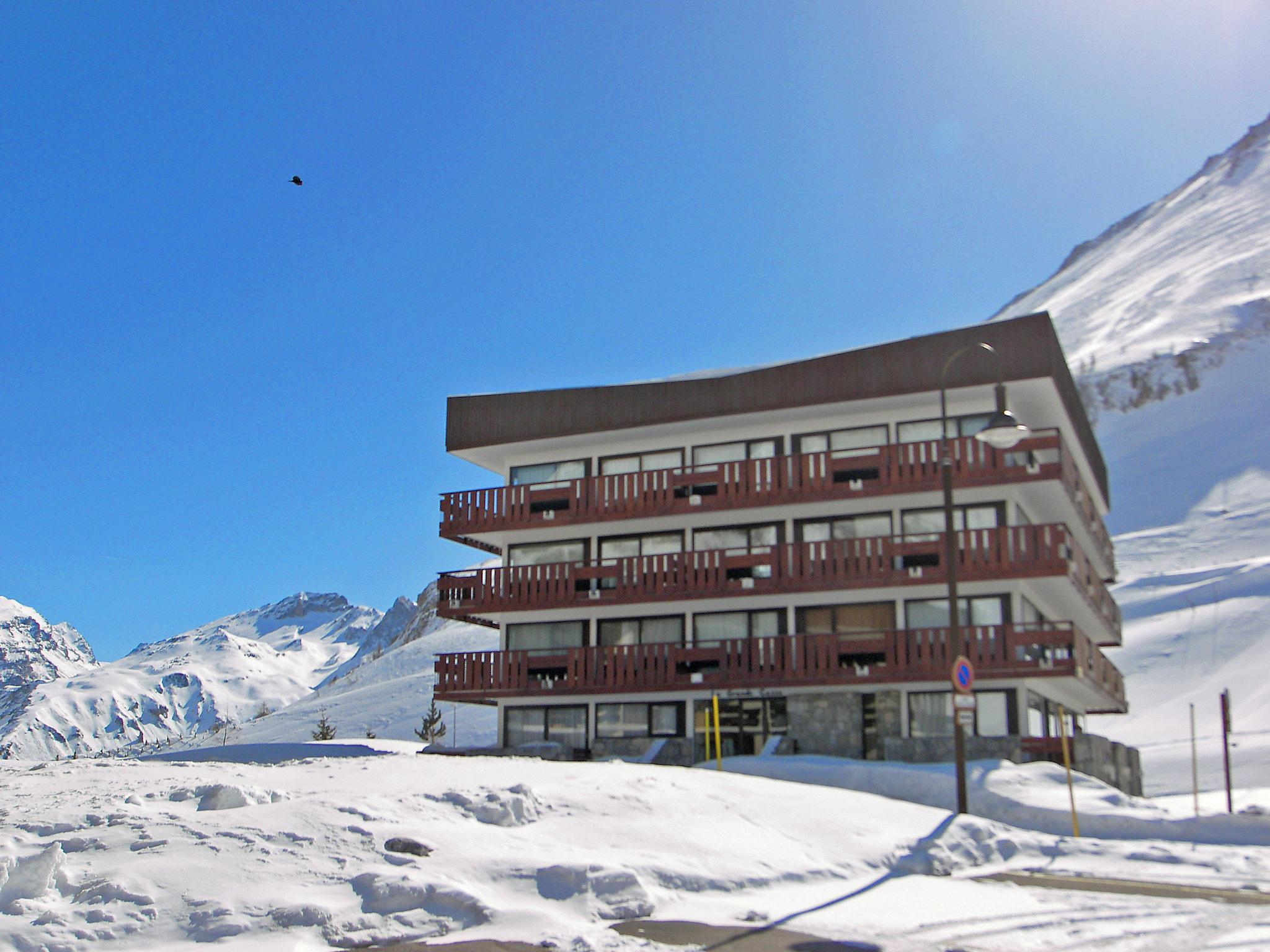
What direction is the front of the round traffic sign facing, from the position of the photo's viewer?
facing the viewer and to the right of the viewer

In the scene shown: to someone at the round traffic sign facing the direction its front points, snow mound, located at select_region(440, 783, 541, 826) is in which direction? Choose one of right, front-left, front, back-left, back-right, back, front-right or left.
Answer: right

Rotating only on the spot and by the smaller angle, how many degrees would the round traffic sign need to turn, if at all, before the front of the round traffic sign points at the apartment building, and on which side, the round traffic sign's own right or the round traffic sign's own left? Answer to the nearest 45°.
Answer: approximately 135° to the round traffic sign's own left

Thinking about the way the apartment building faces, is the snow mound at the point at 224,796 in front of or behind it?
in front

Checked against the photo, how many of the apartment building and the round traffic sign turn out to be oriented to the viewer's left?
0

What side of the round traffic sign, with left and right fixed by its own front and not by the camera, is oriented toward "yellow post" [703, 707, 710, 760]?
back

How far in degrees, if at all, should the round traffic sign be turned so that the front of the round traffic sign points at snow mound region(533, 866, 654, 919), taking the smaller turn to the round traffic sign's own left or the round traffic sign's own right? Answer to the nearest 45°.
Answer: approximately 45° to the round traffic sign's own right

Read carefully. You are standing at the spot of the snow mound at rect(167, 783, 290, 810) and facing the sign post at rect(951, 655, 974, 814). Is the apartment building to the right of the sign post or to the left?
left

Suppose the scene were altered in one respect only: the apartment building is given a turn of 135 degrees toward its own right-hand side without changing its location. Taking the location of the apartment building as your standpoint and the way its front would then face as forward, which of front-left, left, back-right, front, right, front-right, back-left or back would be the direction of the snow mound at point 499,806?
back-left

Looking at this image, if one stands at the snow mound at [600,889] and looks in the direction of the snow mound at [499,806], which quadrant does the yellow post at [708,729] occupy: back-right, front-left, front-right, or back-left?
front-right

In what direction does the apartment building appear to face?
toward the camera

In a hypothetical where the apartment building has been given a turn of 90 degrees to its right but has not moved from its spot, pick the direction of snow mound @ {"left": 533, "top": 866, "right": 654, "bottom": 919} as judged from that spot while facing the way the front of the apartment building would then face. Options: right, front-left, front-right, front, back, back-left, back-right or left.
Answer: left

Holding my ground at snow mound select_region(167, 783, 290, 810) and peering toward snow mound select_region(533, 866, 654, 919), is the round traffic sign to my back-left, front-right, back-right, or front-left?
front-left

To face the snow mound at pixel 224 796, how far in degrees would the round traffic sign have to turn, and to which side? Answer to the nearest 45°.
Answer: approximately 90° to its right

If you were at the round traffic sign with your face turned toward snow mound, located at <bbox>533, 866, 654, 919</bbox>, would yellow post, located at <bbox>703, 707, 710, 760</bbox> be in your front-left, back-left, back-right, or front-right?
back-right

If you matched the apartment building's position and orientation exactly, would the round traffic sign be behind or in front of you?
in front
